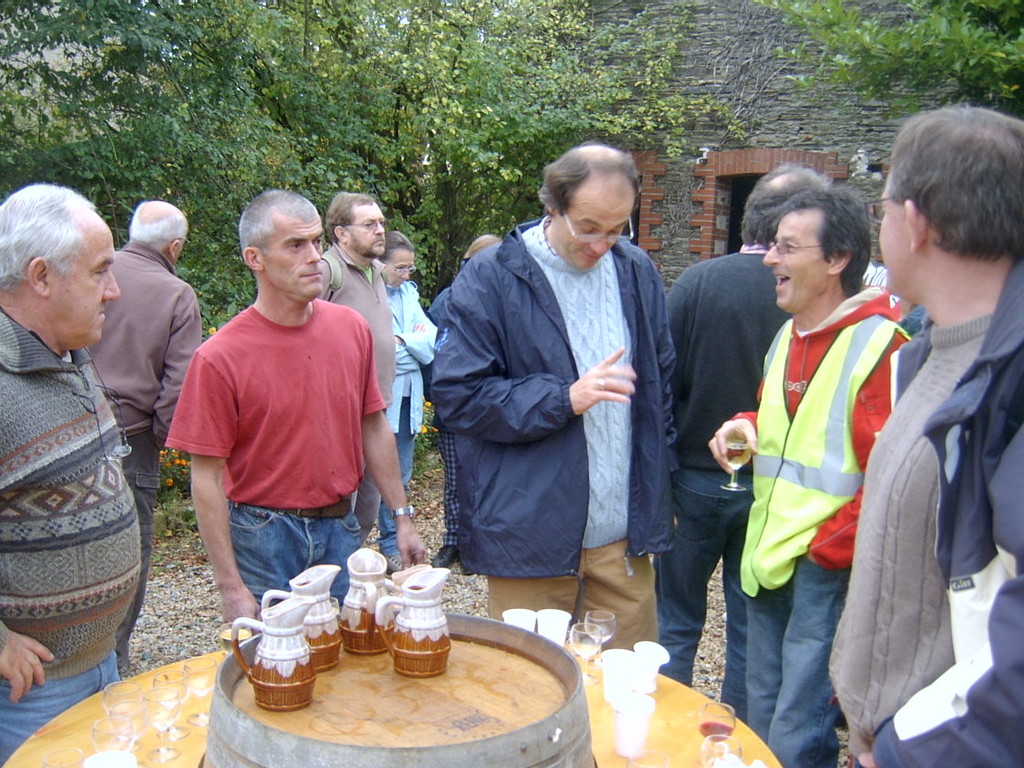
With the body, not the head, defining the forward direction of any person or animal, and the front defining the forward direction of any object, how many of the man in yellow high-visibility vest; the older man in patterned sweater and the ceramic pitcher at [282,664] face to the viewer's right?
2

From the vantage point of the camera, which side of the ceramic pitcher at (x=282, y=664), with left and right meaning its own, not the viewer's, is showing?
right

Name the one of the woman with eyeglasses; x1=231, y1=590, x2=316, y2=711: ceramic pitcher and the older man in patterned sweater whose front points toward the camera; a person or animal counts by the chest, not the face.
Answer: the woman with eyeglasses

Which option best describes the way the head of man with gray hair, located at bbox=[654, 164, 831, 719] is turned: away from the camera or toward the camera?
away from the camera

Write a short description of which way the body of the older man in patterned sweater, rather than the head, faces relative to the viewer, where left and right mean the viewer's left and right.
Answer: facing to the right of the viewer

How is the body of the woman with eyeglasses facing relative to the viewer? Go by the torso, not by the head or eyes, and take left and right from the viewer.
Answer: facing the viewer

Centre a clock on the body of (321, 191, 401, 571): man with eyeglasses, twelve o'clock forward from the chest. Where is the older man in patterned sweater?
The older man in patterned sweater is roughly at 2 o'clock from the man with eyeglasses.

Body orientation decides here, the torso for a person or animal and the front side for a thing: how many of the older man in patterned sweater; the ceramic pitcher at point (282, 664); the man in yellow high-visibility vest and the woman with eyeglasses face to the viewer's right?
2

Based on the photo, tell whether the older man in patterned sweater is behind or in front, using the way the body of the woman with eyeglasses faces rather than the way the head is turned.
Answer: in front

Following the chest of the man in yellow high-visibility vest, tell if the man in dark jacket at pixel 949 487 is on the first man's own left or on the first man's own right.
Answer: on the first man's own left

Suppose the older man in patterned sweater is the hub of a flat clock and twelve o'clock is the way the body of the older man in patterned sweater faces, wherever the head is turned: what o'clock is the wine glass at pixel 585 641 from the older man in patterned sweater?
The wine glass is roughly at 11 o'clock from the older man in patterned sweater.

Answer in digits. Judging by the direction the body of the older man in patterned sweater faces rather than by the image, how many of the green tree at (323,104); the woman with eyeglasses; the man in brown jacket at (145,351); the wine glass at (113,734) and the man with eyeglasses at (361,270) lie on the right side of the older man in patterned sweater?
1

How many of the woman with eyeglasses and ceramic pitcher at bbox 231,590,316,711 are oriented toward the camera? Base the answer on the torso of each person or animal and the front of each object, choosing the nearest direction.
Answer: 1

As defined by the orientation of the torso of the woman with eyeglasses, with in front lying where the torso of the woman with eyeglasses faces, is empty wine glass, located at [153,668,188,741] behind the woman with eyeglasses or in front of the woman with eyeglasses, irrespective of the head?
in front

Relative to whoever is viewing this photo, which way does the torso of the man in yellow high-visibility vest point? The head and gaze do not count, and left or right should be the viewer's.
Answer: facing the viewer and to the left of the viewer

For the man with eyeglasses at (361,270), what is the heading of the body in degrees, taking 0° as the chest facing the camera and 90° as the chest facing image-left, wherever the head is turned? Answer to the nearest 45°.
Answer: approximately 315°

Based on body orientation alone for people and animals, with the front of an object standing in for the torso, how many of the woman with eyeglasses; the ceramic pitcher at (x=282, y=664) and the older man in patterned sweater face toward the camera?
1

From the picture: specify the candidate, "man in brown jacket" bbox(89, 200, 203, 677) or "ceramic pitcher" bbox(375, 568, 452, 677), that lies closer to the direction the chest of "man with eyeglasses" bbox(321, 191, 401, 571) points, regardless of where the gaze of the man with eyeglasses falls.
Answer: the ceramic pitcher

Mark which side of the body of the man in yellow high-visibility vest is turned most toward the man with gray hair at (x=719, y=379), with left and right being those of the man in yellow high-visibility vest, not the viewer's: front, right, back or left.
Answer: right

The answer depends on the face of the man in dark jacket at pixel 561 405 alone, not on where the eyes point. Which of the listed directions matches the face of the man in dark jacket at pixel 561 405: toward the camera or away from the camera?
toward the camera
